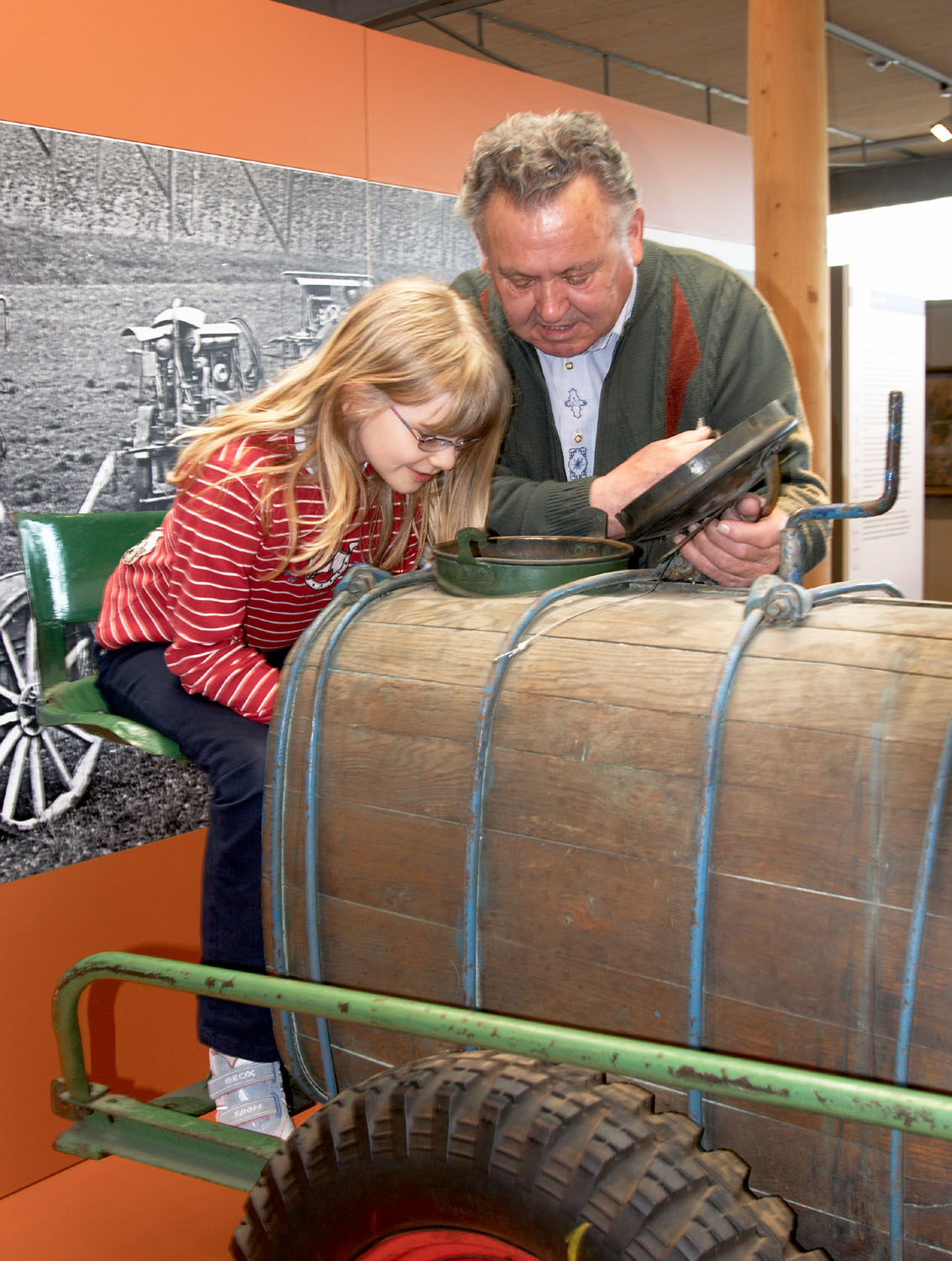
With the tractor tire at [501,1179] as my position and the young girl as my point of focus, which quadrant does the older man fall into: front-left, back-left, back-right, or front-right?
front-right

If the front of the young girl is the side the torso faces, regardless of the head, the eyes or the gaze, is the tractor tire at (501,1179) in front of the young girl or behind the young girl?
in front

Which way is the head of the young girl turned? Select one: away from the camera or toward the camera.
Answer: toward the camera

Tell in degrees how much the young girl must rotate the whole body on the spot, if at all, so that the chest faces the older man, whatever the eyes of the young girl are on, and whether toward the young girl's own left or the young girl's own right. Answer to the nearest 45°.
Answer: approximately 45° to the young girl's own left

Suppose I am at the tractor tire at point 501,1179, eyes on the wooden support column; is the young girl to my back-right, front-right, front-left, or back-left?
front-left

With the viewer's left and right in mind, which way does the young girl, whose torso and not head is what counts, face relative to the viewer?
facing the viewer and to the right of the viewer

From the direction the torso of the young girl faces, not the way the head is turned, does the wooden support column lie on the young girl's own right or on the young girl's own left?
on the young girl's own left

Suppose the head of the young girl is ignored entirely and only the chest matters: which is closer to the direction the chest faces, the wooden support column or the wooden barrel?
the wooden barrel

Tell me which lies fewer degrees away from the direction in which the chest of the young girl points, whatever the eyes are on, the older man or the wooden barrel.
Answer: the wooden barrel

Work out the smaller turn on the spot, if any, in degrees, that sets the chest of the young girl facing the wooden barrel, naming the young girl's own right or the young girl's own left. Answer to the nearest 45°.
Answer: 0° — they already face it
